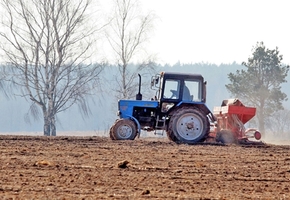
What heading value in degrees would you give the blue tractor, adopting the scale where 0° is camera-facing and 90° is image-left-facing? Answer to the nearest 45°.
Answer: approximately 90°
